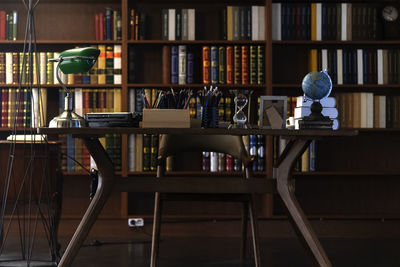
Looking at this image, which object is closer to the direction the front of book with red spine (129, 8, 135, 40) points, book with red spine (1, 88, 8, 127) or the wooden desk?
the wooden desk

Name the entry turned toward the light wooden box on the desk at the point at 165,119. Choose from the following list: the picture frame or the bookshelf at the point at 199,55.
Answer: the bookshelf

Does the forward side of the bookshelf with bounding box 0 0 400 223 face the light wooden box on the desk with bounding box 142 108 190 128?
yes

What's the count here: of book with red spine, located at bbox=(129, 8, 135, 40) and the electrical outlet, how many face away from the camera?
0

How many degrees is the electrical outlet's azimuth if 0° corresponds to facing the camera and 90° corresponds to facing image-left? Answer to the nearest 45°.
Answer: approximately 0°
